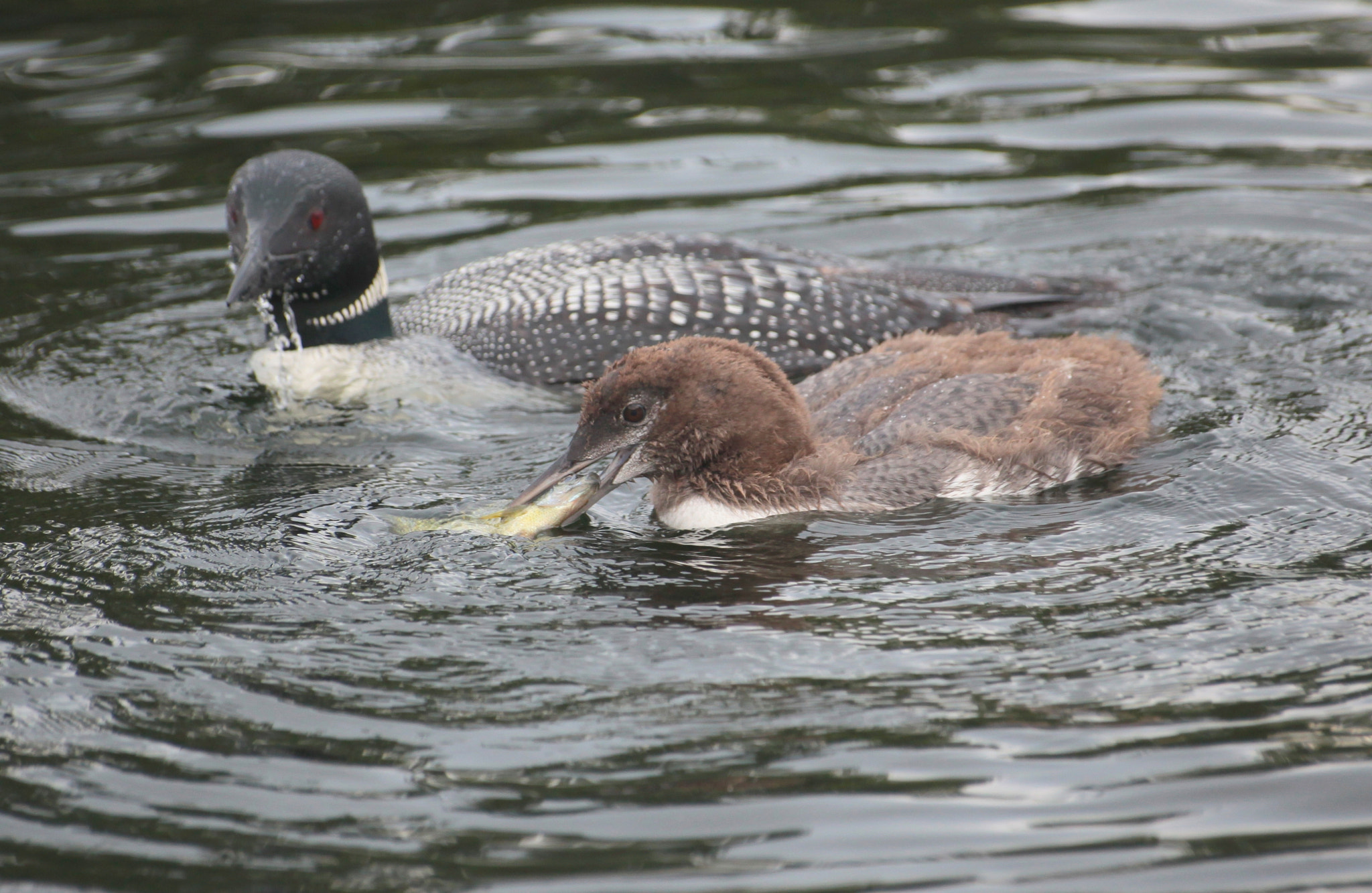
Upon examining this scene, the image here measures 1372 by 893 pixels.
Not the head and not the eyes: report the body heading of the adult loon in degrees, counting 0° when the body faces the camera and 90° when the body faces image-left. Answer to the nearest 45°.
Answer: approximately 90°

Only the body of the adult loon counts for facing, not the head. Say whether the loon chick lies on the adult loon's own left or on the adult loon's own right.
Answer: on the adult loon's own left
